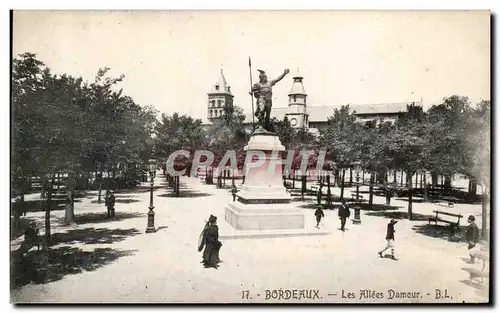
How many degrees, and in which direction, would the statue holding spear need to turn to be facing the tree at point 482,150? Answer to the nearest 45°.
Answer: approximately 90° to its left

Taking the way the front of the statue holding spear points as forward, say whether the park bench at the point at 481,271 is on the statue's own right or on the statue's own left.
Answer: on the statue's own left

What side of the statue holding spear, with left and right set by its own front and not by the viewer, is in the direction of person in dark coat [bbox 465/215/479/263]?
front

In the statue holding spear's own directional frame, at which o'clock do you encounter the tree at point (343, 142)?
The tree is roughly at 7 o'clock from the statue holding spear.

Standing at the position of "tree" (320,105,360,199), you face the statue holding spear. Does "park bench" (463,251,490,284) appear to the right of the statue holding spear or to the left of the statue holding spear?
left

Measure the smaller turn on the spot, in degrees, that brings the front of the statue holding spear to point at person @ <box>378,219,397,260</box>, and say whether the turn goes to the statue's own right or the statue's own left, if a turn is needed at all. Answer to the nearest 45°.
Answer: approximately 45° to the statue's own left

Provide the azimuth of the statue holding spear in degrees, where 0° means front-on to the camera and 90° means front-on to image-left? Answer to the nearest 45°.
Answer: approximately 0°
